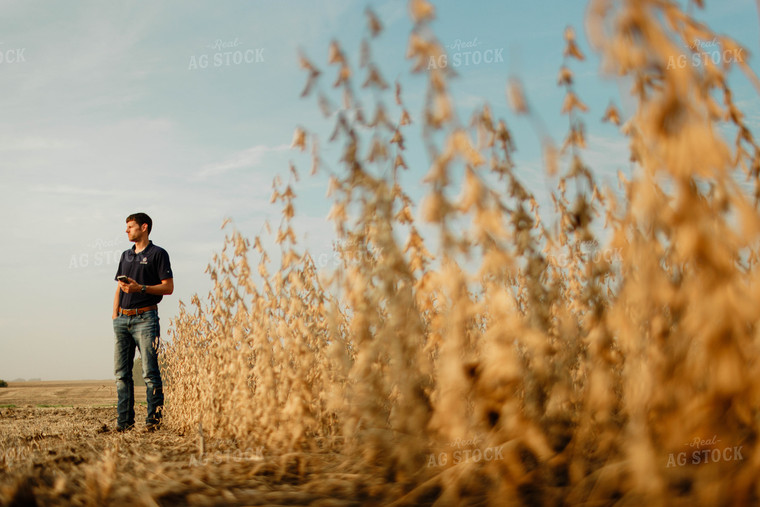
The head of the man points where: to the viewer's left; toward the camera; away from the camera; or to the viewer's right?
to the viewer's left

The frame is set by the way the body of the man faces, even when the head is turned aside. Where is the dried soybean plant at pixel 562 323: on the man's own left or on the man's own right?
on the man's own left

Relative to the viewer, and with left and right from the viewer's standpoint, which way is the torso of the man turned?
facing the viewer and to the left of the viewer
